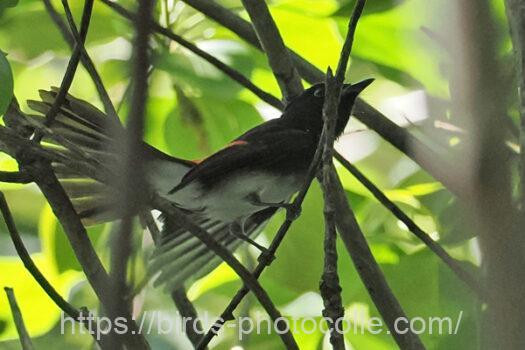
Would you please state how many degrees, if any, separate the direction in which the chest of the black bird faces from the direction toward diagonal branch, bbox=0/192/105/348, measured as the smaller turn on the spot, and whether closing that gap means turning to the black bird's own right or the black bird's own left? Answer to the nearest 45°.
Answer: approximately 135° to the black bird's own right

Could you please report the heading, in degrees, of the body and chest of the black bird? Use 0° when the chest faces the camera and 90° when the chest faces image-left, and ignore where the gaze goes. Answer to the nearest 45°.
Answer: approximately 270°

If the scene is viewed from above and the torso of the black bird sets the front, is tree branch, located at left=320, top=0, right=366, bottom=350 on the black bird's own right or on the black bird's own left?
on the black bird's own right

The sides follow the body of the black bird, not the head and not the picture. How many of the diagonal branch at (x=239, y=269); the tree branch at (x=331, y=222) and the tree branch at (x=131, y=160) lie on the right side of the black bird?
3

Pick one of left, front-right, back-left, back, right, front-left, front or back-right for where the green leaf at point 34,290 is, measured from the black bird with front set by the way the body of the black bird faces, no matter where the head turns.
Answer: back

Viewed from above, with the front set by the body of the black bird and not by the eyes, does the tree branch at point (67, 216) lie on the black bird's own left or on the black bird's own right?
on the black bird's own right
